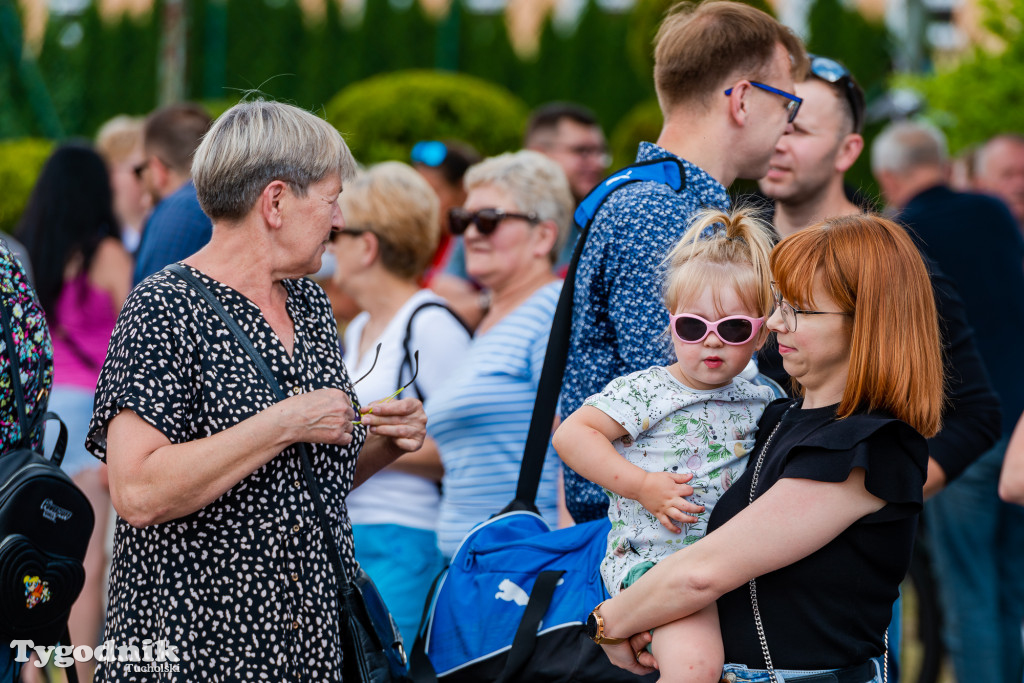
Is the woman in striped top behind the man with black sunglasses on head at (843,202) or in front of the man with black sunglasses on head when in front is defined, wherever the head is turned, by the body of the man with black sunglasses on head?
in front

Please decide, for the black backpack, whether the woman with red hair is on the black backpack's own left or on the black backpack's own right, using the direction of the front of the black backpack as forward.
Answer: on the black backpack's own left

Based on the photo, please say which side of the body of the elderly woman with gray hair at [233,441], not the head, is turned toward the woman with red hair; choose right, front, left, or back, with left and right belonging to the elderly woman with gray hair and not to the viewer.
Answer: front

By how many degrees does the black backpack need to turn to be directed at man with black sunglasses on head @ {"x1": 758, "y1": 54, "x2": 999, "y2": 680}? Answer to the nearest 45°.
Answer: approximately 90° to its left

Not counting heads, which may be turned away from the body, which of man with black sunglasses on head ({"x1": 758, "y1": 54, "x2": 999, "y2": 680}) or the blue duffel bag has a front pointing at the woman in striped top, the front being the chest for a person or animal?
the man with black sunglasses on head

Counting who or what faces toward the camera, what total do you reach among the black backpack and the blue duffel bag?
2

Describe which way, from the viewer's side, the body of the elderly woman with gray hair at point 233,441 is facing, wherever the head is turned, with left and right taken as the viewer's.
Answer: facing the viewer and to the right of the viewer

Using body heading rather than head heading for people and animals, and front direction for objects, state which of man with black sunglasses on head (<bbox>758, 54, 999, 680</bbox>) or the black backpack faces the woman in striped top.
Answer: the man with black sunglasses on head

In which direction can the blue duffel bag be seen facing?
toward the camera

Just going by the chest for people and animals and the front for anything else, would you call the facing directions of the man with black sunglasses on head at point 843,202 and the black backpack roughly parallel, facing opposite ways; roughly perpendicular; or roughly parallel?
roughly perpendicular

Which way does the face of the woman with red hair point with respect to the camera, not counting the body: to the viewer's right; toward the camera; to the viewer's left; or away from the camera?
to the viewer's left

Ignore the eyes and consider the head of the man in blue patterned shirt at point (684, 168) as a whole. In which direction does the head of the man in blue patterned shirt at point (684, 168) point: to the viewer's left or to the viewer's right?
to the viewer's right

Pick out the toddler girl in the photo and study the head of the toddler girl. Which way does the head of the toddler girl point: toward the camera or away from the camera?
toward the camera
